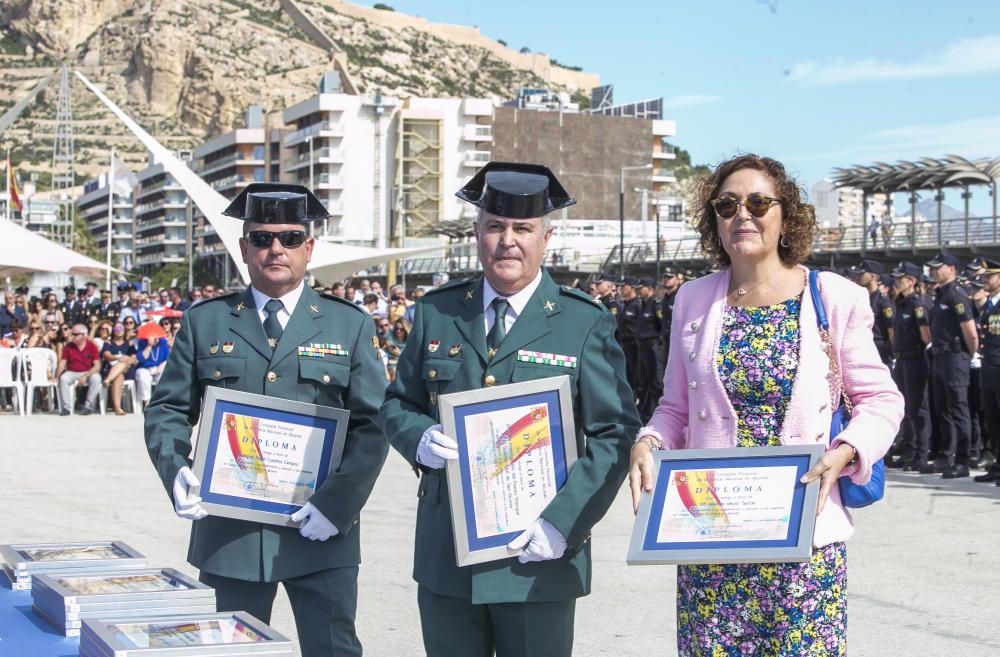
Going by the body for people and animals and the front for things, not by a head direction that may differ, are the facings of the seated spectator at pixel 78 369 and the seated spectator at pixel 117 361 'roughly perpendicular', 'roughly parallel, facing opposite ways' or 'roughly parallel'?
roughly parallel

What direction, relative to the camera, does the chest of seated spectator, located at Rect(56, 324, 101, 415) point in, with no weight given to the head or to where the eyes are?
toward the camera

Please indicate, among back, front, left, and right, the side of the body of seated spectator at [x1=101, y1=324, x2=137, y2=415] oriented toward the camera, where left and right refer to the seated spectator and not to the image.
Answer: front

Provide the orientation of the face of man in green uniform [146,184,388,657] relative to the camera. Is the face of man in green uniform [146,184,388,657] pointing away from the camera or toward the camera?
toward the camera

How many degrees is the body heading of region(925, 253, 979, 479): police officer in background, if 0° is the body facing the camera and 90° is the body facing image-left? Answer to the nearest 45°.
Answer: approximately 45°

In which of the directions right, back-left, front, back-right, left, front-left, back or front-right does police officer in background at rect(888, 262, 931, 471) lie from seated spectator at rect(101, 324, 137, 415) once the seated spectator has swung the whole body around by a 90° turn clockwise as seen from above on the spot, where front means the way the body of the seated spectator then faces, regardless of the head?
back-left

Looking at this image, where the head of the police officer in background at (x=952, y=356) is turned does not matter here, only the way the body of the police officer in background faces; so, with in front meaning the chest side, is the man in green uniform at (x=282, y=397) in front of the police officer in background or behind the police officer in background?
in front

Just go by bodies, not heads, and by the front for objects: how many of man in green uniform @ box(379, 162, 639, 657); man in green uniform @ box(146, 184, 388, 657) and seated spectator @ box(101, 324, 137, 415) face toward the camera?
3

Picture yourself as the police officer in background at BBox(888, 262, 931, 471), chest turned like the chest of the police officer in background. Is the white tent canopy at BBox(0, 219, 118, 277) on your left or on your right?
on your right

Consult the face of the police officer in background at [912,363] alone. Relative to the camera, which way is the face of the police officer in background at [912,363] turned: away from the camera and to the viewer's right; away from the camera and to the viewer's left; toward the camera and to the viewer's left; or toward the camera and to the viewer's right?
toward the camera and to the viewer's left

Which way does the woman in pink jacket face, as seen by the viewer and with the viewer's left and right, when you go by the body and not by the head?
facing the viewer

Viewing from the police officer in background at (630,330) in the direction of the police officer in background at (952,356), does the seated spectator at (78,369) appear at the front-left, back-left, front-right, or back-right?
back-right

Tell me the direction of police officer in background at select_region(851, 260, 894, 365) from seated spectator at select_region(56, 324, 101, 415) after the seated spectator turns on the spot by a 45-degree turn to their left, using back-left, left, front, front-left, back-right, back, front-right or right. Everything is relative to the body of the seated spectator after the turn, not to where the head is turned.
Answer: front

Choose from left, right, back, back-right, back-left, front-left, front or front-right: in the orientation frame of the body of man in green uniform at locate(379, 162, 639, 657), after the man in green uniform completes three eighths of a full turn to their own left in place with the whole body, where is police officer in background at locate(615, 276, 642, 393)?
front-left

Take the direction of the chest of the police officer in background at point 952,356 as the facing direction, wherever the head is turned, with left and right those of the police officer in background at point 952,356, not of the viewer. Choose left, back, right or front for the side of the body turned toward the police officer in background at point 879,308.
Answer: right
